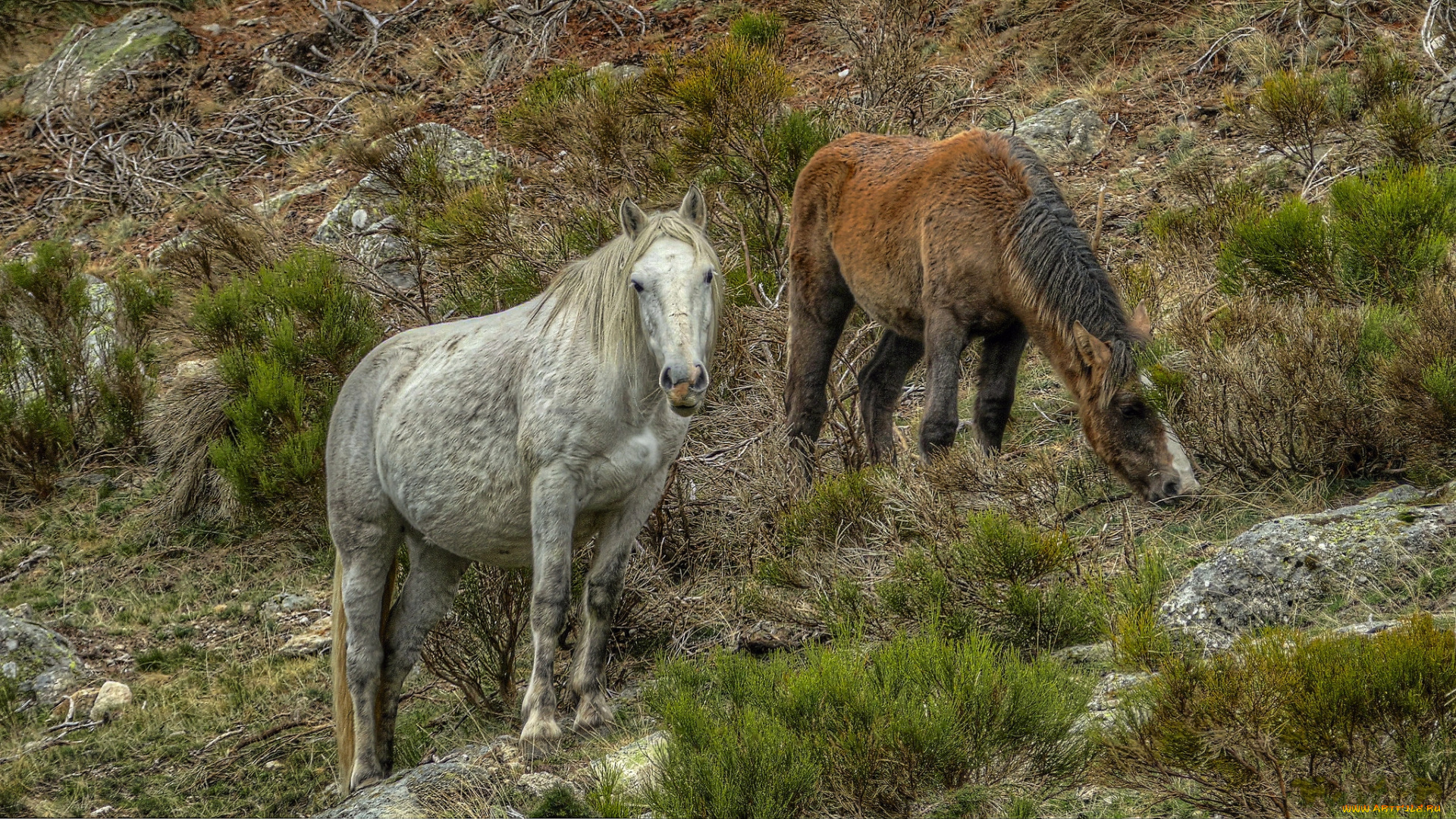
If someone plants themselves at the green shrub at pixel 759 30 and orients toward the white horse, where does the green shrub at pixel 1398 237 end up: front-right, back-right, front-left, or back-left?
front-left

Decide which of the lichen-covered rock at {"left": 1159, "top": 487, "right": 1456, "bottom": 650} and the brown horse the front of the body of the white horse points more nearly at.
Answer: the lichen-covered rock

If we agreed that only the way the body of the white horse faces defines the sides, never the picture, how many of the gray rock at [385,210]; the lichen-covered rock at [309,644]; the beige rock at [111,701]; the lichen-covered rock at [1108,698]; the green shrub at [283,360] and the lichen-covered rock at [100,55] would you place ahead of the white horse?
1

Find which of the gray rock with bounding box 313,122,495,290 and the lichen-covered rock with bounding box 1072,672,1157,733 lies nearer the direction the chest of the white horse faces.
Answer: the lichen-covered rock

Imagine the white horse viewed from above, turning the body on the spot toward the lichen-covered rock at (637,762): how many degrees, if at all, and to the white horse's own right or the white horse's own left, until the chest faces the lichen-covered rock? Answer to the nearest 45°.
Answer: approximately 45° to the white horse's own right

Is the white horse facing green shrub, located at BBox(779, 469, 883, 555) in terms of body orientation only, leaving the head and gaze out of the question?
no

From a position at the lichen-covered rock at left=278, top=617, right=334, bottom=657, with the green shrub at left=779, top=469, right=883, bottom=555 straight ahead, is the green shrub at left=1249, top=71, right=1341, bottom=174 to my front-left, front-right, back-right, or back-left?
front-left

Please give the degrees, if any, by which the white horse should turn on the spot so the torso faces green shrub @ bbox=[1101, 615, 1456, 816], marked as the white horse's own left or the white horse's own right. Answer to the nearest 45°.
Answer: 0° — it already faces it

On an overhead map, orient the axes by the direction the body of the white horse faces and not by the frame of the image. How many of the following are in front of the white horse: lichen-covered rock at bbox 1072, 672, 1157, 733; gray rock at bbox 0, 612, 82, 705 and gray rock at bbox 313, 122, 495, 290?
1

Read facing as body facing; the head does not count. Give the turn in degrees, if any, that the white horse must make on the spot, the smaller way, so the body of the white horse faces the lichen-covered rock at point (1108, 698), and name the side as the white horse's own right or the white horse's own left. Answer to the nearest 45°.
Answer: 0° — it already faces it

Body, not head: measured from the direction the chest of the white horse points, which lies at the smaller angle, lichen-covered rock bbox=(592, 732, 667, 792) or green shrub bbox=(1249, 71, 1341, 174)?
the lichen-covered rock

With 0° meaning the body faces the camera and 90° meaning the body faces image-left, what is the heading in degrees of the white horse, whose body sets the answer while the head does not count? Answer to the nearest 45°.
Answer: approximately 315°

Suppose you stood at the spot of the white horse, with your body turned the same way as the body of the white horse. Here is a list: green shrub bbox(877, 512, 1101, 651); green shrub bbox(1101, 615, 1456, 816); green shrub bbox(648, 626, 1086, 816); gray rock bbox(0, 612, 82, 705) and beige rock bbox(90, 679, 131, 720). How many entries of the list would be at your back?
2

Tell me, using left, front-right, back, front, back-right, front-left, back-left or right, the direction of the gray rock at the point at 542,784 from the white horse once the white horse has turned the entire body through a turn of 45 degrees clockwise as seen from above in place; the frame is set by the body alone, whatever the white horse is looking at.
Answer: front

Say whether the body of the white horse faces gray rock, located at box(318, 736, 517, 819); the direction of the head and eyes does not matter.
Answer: no

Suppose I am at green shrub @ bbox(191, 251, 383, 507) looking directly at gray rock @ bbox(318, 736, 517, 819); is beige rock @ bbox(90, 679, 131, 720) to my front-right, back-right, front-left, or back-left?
front-right
